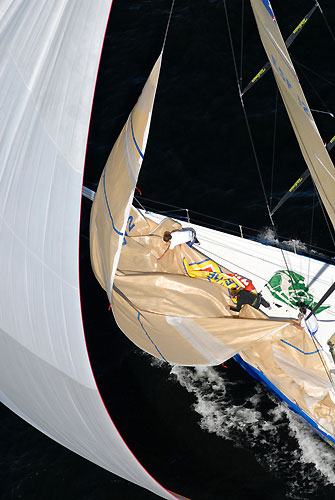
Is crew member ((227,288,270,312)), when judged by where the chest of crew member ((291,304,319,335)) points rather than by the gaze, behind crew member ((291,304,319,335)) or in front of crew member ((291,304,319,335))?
in front

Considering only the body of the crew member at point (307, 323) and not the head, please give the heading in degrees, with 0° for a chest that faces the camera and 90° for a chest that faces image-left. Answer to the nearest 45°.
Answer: approximately 90°
